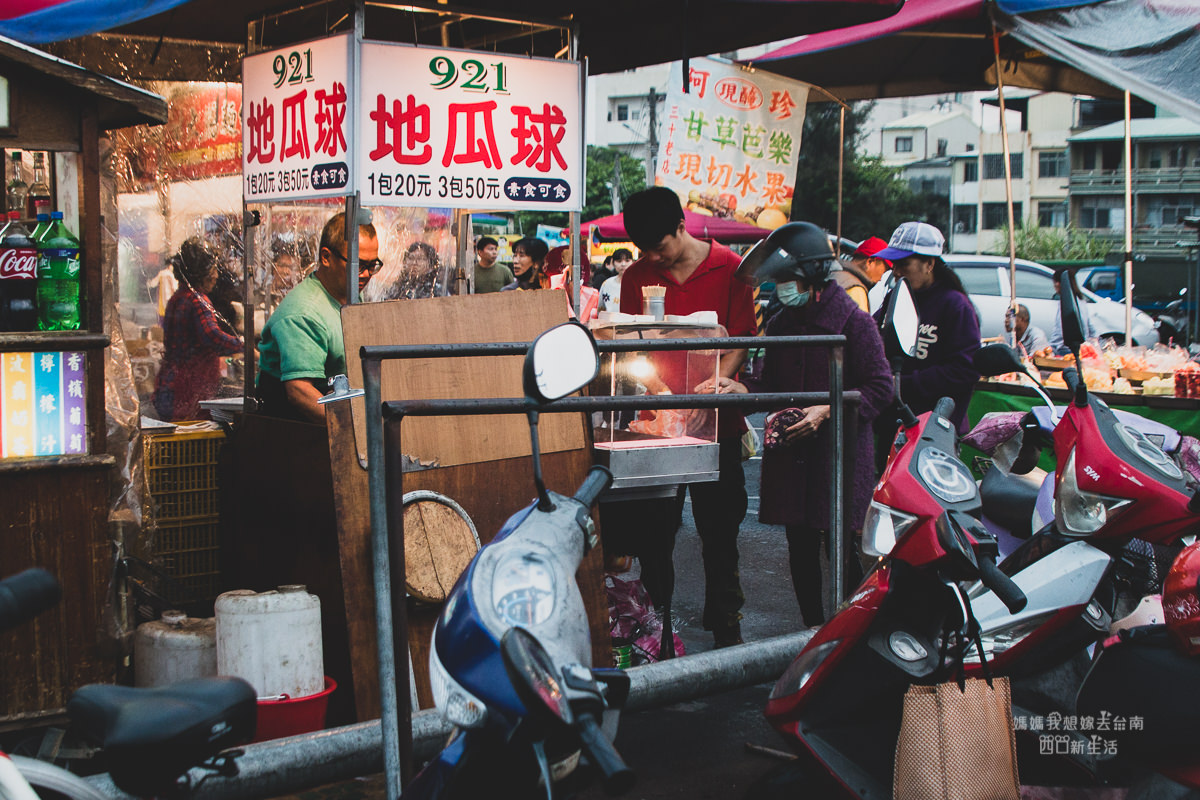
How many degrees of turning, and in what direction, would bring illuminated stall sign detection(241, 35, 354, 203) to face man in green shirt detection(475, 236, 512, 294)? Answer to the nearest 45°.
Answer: approximately 135° to its right

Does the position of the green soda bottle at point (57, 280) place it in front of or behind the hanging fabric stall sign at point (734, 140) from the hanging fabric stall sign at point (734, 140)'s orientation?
in front

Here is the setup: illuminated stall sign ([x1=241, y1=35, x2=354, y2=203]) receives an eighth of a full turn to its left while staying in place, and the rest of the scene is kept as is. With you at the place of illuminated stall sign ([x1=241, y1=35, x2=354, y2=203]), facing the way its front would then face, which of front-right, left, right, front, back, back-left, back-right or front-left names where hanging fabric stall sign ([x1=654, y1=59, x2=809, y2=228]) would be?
back-left

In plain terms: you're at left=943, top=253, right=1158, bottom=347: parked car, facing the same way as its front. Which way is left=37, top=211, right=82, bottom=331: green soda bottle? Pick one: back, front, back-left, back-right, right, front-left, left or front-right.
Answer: right

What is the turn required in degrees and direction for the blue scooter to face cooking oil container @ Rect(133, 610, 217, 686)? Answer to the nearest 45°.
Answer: approximately 45° to its right

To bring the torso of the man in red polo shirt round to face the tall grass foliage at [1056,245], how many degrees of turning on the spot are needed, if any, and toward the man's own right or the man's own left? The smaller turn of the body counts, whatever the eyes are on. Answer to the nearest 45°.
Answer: approximately 135° to the man's own right

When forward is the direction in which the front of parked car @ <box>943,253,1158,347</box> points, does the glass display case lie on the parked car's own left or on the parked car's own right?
on the parked car's own right

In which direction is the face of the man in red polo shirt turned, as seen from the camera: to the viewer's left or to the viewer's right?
to the viewer's left

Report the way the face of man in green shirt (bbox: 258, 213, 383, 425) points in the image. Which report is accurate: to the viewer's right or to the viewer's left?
to the viewer's right

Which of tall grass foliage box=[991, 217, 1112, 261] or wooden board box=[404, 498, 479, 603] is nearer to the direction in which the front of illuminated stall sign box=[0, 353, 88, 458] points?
the wooden board
